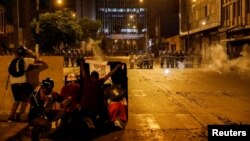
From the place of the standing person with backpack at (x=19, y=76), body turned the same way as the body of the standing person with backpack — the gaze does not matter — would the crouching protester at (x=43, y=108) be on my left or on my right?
on my right

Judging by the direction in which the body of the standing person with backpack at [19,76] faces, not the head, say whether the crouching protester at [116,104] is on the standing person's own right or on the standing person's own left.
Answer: on the standing person's own right

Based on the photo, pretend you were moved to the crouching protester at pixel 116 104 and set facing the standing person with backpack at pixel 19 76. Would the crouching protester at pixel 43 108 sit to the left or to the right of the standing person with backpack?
left

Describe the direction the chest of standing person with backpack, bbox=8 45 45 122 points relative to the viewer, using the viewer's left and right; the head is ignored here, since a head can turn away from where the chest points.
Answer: facing away from the viewer and to the right of the viewer
